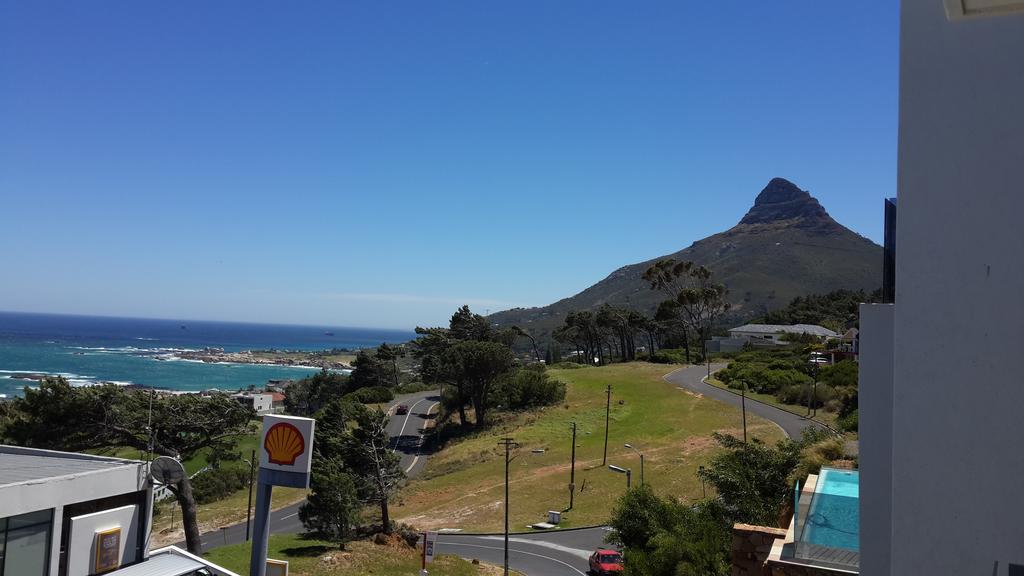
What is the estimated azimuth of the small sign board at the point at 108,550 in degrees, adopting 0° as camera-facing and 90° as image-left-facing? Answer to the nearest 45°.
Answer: approximately 315°

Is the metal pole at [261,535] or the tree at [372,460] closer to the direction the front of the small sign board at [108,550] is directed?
the metal pole

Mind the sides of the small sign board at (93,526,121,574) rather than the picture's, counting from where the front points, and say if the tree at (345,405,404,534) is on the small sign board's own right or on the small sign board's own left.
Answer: on the small sign board's own left

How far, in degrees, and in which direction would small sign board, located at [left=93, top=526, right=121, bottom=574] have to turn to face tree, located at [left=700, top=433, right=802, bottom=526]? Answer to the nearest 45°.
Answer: approximately 45° to its left

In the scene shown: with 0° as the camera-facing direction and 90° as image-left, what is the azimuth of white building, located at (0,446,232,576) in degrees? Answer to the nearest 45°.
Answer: approximately 315°

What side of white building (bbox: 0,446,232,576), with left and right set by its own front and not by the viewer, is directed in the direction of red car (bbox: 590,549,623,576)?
left

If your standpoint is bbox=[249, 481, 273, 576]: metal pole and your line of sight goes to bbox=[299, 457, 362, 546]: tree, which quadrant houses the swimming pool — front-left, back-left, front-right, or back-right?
back-right

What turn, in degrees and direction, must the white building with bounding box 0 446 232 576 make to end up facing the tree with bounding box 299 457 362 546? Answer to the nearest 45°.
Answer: approximately 90° to its left

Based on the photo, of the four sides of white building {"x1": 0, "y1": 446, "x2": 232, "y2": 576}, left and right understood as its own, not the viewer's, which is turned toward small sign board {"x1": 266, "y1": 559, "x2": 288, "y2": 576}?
left

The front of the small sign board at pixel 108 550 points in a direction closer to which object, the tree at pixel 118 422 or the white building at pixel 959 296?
the white building

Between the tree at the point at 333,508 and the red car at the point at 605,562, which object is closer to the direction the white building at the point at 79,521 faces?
the red car
